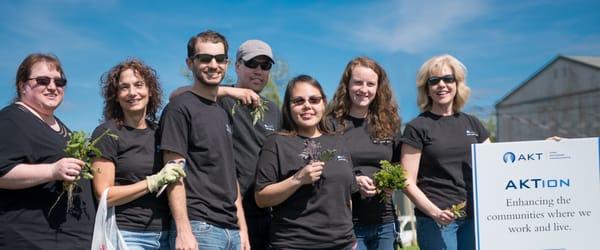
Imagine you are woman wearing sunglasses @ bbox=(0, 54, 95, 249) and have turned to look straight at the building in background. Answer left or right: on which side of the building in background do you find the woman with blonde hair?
right

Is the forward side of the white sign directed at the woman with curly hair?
no

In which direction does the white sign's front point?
toward the camera

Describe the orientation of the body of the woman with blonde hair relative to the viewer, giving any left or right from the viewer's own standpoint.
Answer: facing the viewer

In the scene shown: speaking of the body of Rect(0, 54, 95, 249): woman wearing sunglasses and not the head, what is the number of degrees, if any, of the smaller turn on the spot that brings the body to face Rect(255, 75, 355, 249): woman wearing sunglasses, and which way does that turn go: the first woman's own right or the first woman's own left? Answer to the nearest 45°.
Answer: approximately 45° to the first woman's own left

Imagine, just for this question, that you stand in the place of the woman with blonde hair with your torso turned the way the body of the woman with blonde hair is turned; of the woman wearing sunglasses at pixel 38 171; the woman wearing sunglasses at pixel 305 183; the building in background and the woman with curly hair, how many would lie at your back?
1

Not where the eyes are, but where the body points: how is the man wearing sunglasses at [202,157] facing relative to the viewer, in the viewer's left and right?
facing the viewer and to the right of the viewer

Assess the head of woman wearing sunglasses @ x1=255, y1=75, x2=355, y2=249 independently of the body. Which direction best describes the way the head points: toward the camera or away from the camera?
toward the camera

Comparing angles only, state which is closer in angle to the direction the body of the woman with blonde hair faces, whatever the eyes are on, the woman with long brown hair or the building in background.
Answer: the woman with long brown hair

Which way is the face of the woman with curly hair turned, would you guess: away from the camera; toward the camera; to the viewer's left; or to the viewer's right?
toward the camera

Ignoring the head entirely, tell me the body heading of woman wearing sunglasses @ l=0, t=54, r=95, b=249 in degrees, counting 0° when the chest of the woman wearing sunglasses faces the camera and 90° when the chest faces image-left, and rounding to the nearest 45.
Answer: approximately 315°

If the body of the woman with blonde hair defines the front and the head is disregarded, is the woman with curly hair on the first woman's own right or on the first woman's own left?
on the first woman's own right

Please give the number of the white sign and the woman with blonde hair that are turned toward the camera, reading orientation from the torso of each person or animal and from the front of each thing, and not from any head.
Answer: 2

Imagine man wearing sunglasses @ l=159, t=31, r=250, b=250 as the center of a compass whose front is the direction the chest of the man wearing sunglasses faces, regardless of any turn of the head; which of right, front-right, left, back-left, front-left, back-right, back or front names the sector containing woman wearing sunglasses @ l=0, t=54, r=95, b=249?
back-right

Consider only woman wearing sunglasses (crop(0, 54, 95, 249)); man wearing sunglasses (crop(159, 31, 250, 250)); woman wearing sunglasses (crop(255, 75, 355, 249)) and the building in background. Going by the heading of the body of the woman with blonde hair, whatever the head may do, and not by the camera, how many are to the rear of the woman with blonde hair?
1

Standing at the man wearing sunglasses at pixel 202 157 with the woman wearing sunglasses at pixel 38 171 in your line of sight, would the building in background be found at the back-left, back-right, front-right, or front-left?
back-right

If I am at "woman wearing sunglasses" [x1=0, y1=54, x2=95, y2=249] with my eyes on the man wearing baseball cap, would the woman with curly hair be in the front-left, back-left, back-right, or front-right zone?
front-right

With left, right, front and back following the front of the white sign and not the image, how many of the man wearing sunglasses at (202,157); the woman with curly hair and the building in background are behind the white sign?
1
